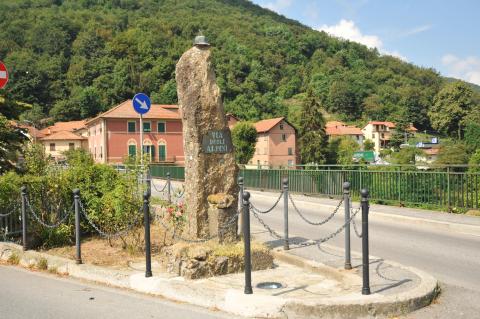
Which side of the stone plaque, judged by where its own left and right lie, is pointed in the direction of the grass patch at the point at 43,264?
right

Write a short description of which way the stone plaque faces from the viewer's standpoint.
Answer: facing the viewer

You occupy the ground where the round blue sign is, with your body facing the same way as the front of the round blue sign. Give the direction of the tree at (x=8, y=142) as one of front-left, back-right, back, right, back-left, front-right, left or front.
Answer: right

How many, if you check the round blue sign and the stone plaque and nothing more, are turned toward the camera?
2

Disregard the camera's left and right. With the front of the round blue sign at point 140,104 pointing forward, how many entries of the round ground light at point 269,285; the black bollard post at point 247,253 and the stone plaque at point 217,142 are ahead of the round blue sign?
3

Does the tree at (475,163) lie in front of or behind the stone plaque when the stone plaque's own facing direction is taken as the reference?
behind

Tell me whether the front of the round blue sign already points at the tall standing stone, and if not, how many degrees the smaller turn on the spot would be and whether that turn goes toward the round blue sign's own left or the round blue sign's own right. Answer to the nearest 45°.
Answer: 0° — it already faces it

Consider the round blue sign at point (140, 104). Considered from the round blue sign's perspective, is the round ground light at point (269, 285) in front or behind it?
in front

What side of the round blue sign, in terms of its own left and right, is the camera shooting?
front

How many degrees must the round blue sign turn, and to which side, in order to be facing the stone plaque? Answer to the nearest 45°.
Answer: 0° — it already faces it

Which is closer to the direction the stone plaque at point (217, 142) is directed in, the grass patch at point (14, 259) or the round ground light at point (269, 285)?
the round ground light

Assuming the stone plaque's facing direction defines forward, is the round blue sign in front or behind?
behind

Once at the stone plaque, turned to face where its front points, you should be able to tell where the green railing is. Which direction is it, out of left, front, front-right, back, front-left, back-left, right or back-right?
back-left

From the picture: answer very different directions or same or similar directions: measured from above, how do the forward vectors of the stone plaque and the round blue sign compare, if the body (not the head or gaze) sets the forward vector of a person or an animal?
same or similar directions

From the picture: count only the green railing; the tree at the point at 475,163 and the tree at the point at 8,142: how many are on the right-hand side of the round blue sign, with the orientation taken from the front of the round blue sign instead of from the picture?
1
